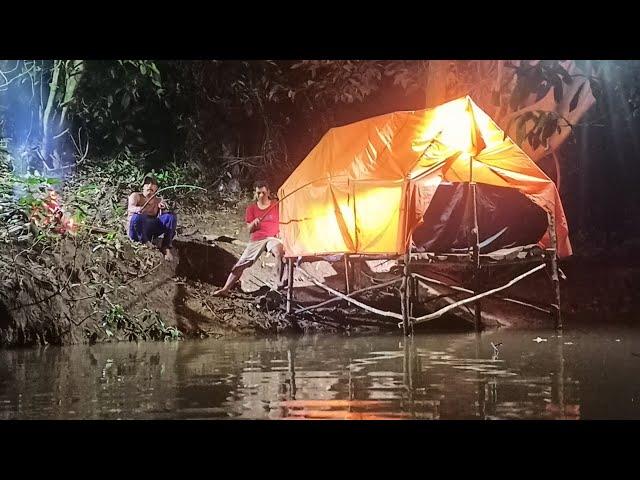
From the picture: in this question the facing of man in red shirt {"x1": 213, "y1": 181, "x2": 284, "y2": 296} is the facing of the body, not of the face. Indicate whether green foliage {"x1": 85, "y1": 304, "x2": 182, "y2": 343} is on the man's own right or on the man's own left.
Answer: on the man's own right

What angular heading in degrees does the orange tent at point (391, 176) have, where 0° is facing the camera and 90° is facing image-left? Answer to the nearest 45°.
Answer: approximately 315°

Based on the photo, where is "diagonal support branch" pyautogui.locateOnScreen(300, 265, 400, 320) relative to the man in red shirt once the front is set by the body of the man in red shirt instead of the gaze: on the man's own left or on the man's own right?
on the man's own left

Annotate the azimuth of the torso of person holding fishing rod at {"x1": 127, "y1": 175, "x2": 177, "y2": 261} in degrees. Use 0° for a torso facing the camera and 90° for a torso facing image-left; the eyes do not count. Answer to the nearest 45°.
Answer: approximately 315°

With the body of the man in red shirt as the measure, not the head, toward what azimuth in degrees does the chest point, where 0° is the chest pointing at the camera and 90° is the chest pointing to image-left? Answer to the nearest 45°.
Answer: approximately 0°

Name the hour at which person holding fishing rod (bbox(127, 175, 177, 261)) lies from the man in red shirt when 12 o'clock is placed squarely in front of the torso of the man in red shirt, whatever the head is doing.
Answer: The person holding fishing rod is roughly at 3 o'clock from the man in red shirt.
